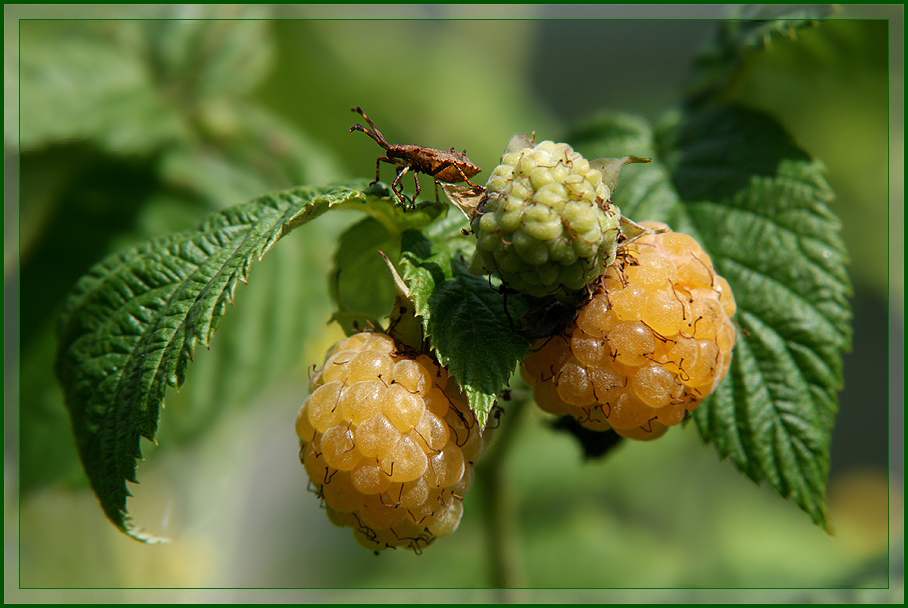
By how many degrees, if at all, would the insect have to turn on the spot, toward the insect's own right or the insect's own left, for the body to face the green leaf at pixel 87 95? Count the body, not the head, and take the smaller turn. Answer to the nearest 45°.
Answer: approximately 45° to the insect's own right

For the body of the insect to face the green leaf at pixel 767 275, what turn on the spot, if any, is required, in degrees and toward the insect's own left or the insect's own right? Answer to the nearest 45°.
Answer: approximately 180°

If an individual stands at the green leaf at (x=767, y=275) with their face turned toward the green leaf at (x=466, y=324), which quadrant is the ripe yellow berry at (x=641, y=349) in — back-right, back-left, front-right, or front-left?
front-left

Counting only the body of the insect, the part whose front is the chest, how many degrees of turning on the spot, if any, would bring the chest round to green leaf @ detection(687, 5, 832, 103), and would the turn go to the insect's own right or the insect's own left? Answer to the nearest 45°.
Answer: approximately 135° to the insect's own right

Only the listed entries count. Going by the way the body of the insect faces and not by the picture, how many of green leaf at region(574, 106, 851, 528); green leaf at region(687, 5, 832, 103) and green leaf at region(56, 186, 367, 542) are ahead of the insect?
1

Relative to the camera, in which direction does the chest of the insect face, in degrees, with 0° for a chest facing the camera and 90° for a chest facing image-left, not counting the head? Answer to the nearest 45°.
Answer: approximately 90°

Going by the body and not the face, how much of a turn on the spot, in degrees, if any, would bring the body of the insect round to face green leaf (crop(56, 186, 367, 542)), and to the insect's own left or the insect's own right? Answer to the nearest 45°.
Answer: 0° — it already faces it

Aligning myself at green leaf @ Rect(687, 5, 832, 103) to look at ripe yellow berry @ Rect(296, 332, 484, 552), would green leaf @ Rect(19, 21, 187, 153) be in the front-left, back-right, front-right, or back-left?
front-right
